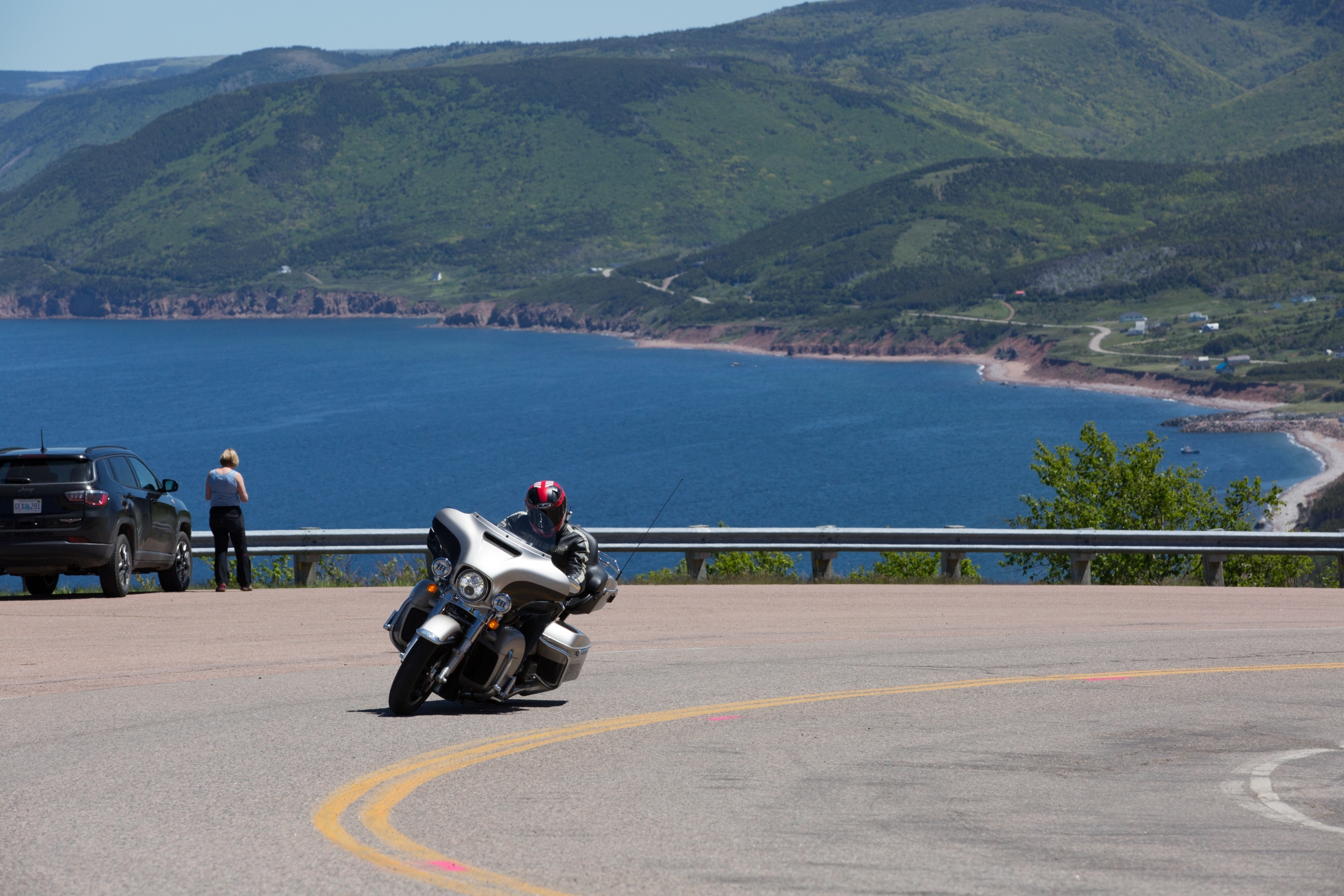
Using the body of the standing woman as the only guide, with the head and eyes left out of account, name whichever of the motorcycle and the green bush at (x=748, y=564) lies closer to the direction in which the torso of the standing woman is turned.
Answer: the green bush

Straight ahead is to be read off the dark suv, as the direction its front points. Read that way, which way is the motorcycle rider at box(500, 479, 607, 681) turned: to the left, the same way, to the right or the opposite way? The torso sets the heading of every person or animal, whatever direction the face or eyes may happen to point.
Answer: the opposite way

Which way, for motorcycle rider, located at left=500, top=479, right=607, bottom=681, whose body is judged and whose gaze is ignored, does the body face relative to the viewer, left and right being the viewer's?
facing the viewer and to the left of the viewer

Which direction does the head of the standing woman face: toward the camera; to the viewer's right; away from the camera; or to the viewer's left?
away from the camera

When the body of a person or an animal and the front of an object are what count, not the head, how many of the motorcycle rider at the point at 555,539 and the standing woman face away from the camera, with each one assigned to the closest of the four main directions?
1

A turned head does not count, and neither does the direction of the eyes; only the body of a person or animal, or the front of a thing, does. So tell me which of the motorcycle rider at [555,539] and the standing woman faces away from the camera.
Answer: the standing woman

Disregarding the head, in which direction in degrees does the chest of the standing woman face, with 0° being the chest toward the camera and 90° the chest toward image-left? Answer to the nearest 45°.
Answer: approximately 180°

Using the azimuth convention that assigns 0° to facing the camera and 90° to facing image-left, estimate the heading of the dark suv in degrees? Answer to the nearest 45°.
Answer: approximately 225°

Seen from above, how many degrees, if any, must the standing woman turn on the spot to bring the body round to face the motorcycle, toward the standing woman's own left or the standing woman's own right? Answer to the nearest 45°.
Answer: approximately 180°
